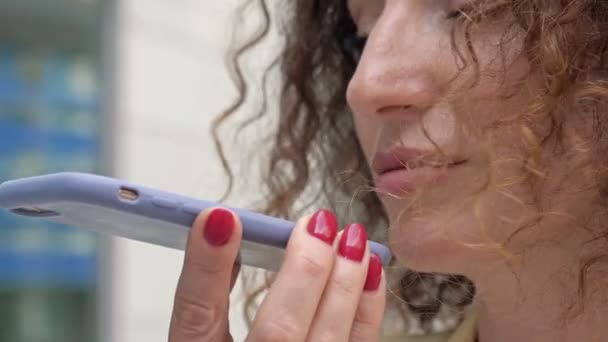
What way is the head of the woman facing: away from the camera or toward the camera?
toward the camera

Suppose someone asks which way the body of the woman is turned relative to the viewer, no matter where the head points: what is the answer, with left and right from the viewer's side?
facing the viewer and to the left of the viewer
